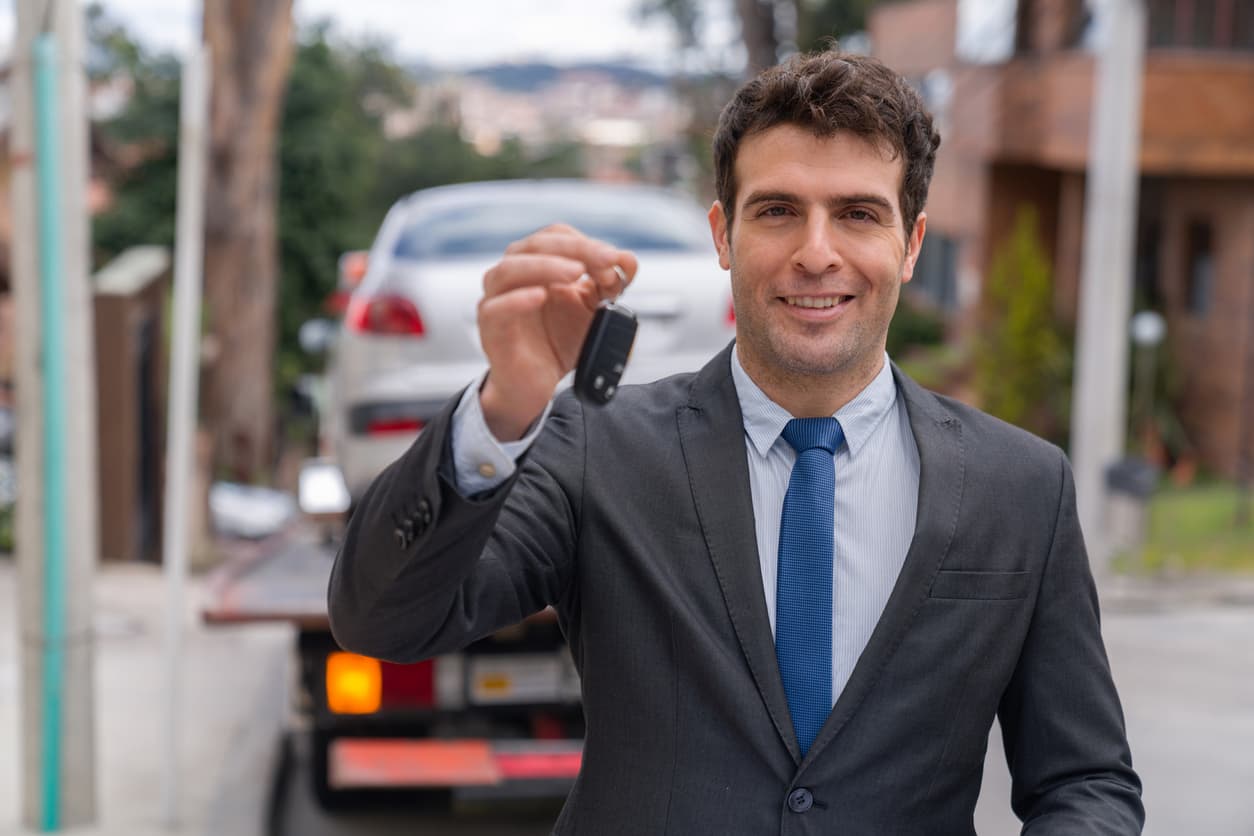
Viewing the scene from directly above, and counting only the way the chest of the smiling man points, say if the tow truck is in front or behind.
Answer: behind

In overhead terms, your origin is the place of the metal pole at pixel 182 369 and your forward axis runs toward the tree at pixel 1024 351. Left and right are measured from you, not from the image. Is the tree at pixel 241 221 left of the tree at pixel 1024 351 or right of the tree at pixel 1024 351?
left

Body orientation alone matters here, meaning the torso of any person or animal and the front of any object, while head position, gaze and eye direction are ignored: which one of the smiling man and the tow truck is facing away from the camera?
the tow truck

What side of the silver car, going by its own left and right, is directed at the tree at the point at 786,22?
front

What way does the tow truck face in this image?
away from the camera

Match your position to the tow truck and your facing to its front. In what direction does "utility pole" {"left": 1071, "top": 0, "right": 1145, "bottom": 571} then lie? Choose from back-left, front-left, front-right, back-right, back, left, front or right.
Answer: front-right

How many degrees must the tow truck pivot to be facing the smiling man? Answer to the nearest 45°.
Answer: approximately 180°

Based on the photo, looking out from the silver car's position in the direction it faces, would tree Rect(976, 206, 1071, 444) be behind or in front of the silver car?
in front

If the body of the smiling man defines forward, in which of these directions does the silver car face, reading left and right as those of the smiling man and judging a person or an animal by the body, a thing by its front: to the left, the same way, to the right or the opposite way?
the opposite way

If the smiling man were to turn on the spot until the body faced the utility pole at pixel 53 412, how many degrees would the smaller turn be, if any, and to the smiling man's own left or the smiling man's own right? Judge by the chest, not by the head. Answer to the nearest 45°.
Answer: approximately 135° to the smiling man's own right

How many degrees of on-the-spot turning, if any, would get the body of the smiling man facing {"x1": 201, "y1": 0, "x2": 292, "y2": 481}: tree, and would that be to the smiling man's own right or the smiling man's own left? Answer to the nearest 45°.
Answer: approximately 180°

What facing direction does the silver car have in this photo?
away from the camera
